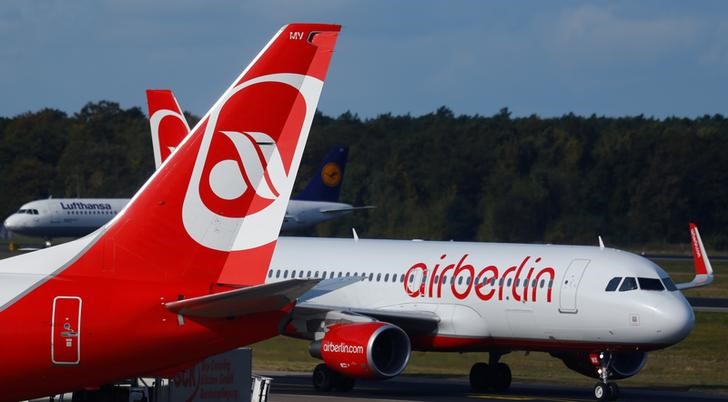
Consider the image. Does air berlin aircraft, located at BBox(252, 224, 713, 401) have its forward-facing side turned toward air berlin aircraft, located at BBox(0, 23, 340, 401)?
no

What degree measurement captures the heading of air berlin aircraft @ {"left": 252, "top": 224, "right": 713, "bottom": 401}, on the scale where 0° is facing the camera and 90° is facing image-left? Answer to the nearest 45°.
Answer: approximately 315°
